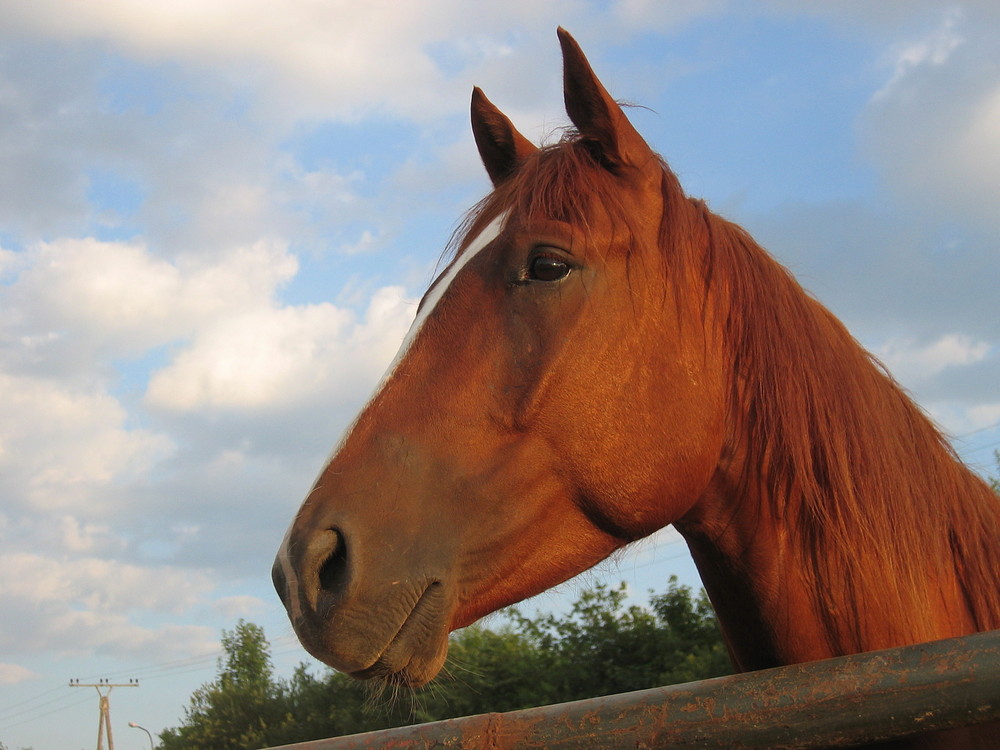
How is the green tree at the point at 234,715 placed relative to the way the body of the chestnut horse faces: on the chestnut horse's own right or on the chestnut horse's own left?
on the chestnut horse's own right

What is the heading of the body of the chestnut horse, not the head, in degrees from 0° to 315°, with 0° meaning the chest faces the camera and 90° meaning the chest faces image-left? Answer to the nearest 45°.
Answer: approximately 90°
